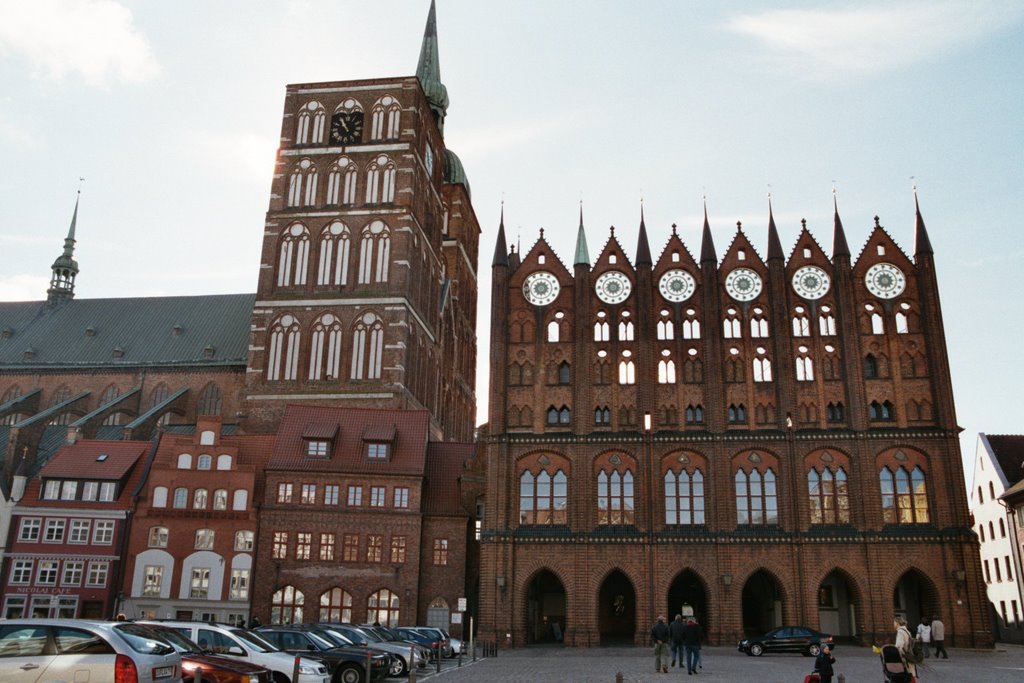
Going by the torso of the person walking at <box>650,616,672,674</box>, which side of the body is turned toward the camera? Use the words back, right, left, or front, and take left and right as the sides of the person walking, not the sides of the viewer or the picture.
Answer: back

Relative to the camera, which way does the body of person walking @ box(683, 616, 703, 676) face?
away from the camera

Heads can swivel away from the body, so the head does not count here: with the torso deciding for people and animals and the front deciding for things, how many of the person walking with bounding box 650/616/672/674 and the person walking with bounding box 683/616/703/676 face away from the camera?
2

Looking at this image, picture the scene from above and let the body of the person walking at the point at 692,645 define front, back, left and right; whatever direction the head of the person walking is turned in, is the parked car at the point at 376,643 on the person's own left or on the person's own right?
on the person's own left

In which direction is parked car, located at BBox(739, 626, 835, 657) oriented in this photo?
to the viewer's left

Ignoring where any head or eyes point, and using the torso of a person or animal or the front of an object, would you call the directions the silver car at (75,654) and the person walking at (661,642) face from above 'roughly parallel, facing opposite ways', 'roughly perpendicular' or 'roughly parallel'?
roughly perpendicular
